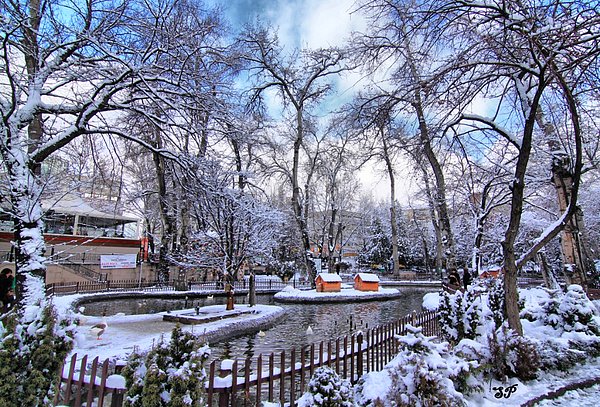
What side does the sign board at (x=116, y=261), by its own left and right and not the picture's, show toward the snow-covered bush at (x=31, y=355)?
front

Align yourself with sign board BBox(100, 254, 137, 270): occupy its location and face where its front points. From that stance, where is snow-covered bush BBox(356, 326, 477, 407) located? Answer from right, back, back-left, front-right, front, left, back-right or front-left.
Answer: front

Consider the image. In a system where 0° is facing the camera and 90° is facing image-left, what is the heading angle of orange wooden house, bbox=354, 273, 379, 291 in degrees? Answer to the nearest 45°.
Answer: approximately 45°

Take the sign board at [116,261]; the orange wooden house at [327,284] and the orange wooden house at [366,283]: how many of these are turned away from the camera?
0

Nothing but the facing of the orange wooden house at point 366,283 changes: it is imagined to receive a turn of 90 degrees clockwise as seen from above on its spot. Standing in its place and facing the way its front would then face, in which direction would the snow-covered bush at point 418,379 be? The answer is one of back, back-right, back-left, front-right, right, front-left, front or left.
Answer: back-left

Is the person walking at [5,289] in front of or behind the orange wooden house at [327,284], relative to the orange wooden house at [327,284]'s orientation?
in front

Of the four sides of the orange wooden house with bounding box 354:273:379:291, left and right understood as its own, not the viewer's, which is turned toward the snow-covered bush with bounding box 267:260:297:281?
right

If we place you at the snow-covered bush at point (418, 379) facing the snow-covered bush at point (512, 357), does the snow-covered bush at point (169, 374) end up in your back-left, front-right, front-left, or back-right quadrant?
back-left

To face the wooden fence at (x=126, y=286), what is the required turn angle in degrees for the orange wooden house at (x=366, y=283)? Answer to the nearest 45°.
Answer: approximately 45° to its right

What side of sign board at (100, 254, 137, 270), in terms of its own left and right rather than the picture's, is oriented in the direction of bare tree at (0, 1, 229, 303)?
front

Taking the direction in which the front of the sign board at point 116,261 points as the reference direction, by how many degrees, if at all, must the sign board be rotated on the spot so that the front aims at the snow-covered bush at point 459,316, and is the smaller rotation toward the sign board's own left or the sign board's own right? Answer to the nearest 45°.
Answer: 0° — it already faces it

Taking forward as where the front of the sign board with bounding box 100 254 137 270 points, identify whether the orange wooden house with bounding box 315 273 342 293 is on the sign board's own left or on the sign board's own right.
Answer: on the sign board's own left

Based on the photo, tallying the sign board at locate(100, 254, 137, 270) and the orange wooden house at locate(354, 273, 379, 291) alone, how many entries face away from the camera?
0

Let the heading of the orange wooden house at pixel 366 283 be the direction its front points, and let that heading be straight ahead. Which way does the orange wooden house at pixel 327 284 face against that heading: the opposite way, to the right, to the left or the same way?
the same way

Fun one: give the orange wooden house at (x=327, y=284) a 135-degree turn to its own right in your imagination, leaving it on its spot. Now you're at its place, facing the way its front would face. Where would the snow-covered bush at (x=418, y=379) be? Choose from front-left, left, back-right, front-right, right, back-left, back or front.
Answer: back

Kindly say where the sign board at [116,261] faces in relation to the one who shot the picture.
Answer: facing the viewer
